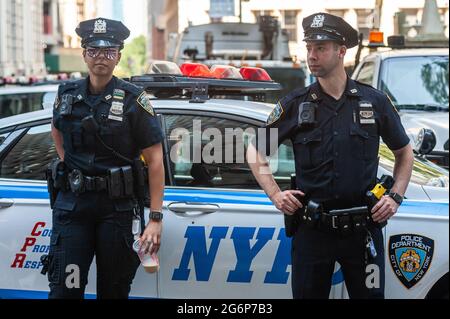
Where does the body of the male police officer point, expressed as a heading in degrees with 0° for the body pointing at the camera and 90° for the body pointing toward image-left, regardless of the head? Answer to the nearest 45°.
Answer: approximately 0°

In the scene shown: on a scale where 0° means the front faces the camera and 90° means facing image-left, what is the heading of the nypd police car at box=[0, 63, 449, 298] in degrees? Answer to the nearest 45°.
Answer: approximately 270°

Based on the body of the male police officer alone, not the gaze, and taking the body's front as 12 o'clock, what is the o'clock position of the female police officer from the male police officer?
The female police officer is roughly at 3 o'clock from the male police officer.

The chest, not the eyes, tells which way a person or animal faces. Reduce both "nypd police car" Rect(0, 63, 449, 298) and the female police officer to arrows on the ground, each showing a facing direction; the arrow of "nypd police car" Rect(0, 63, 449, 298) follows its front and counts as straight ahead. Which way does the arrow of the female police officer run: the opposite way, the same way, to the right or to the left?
to the right

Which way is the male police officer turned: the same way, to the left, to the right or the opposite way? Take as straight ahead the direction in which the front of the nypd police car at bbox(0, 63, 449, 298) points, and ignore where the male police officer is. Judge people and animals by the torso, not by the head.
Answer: to the right

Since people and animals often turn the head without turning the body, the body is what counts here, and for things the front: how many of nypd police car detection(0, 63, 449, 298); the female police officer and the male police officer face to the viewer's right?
1

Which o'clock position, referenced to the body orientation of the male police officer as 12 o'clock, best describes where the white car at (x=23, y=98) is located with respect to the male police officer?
The white car is roughly at 5 o'clock from the male police officer.

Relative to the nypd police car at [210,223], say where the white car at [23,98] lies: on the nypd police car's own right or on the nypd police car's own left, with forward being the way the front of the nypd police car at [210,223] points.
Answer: on the nypd police car's own left
